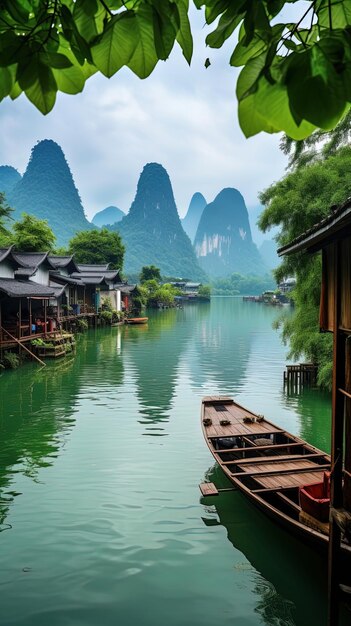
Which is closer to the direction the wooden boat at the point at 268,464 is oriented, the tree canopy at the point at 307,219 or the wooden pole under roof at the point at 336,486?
the tree canopy

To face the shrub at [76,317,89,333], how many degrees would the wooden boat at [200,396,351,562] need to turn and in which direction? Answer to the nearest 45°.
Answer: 0° — it already faces it

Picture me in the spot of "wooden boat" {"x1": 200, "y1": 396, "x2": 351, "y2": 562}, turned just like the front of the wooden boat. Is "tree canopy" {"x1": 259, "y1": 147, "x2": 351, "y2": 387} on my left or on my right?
on my right

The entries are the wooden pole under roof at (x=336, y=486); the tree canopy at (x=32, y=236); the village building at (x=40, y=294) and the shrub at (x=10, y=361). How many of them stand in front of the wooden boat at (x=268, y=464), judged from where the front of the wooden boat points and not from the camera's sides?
3

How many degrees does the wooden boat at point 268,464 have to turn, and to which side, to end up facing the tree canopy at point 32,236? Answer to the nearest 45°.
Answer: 0° — it already faces it

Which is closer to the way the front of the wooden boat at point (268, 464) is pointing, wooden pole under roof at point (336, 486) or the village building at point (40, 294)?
the village building

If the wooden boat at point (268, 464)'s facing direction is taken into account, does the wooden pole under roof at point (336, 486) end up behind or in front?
behind

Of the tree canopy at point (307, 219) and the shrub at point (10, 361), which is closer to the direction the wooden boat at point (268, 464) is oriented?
the shrub

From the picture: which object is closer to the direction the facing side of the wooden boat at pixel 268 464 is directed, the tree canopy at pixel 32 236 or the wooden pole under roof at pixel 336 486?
the tree canopy

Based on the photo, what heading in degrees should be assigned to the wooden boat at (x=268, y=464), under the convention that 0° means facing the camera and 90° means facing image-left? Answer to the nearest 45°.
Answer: approximately 135°
